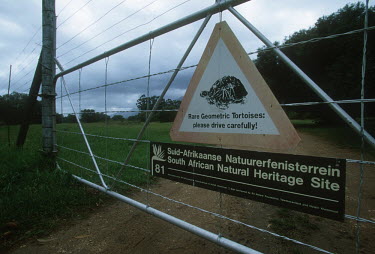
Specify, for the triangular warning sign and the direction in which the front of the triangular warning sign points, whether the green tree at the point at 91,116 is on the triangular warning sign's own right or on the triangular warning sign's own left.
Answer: on the triangular warning sign's own right

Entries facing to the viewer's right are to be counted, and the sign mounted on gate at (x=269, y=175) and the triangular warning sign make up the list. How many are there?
0

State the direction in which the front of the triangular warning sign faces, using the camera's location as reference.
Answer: facing the viewer and to the left of the viewer

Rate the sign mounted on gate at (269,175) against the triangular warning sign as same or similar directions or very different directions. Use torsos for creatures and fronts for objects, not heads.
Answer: same or similar directions
